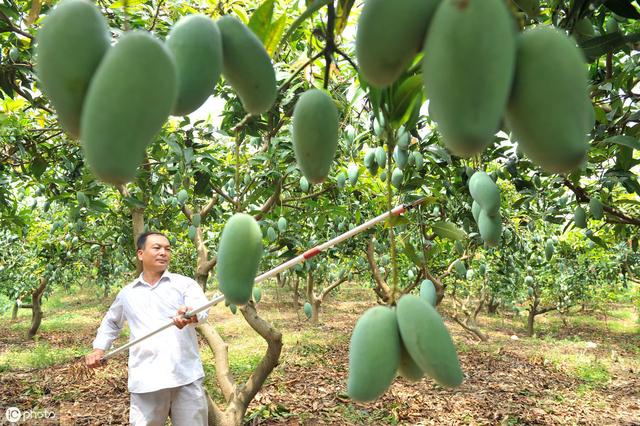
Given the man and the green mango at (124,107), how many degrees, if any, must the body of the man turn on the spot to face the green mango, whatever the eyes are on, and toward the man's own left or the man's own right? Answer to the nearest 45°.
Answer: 0° — they already face it

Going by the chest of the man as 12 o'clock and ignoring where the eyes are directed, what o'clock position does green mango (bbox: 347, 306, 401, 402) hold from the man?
The green mango is roughly at 12 o'clock from the man.

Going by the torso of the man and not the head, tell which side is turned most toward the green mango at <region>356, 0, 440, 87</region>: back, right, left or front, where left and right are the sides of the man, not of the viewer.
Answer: front

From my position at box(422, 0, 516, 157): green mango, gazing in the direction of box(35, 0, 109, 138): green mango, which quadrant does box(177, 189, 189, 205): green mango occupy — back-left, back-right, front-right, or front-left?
front-right

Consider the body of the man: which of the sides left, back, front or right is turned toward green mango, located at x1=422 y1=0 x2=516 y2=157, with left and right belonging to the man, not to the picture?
front

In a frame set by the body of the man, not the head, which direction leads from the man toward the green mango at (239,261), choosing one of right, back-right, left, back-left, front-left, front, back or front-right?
front

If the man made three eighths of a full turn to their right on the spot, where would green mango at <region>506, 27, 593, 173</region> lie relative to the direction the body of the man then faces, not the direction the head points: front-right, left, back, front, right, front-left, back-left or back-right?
back-left

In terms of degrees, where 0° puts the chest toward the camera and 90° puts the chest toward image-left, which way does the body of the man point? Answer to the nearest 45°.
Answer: approximately 0°

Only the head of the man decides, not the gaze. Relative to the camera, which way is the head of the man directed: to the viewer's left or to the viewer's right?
to the viewer's right

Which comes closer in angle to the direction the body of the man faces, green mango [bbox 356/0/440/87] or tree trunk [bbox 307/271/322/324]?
the green mango

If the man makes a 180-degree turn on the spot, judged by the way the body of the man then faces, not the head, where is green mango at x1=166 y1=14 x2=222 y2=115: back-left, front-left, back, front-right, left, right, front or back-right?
back

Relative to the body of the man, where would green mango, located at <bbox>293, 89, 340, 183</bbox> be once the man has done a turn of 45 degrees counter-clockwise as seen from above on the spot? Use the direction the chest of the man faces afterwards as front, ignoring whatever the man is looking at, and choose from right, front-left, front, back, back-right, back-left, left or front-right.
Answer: front-right

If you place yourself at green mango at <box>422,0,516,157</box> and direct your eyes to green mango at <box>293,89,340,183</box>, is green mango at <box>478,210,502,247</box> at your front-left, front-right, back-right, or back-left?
front-right

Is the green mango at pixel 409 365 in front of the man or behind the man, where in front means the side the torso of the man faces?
in front

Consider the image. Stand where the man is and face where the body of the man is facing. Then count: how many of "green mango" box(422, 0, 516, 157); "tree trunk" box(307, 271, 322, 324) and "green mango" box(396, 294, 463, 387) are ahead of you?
2
